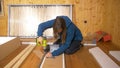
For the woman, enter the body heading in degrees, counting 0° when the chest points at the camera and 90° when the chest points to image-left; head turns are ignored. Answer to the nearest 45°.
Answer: approximately 45°

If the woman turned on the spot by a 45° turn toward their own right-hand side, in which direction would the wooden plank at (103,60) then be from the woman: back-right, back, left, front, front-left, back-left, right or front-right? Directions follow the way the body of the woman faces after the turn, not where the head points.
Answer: back

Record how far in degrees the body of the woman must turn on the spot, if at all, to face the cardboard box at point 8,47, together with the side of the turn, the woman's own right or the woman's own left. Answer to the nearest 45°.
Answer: approximately 45° to the woman's own right
